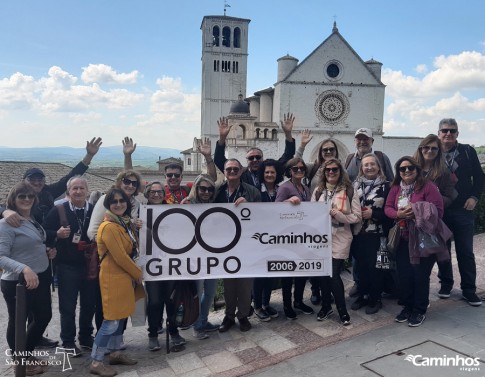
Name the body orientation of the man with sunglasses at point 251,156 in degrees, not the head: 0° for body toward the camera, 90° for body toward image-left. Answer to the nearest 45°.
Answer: approximately 0°

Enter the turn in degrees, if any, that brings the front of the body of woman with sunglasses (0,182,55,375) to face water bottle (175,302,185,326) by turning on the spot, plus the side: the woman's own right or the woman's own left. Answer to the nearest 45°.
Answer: approximately 45° to the woman's own left

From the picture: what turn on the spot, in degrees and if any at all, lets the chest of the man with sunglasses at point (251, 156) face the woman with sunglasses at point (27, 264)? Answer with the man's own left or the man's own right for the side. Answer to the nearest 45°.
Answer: approximately 45° to the man's own right

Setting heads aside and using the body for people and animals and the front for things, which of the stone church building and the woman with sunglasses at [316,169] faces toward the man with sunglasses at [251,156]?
the stone church building
